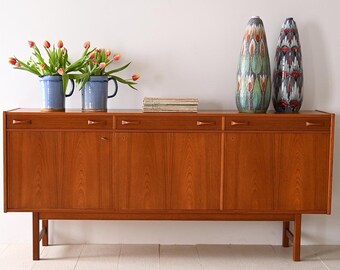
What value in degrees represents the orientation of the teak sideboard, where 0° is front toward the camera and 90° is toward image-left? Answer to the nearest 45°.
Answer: approximately 0°
